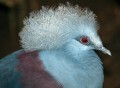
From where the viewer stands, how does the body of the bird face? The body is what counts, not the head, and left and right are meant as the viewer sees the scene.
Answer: facing to the right of the viewer
